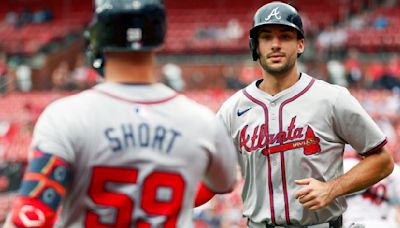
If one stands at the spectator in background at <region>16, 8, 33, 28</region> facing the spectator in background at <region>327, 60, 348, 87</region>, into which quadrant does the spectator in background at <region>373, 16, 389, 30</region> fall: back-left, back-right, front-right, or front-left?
front-left

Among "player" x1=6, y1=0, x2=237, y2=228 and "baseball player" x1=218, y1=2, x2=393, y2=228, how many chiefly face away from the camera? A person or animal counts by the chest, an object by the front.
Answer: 1

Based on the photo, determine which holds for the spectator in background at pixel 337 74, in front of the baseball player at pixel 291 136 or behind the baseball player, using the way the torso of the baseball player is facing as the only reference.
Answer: behind

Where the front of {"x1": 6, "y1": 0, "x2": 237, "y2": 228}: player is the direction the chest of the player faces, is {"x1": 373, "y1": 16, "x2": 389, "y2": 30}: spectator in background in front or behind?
in front

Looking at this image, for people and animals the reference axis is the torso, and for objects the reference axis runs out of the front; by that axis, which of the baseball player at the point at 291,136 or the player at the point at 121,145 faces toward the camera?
the baseball player

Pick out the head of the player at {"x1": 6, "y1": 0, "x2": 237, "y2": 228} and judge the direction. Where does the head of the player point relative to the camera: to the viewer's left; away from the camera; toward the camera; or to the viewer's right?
away from the camera

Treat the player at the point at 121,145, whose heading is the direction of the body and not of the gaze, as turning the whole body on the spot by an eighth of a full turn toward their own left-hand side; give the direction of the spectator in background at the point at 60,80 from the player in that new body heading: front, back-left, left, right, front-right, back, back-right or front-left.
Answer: front-right

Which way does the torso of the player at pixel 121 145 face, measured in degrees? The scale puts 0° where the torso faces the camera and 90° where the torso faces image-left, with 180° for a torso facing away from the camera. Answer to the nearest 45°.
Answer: approximately 180°

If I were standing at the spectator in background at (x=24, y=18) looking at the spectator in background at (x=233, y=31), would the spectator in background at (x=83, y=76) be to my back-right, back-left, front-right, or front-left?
front-right

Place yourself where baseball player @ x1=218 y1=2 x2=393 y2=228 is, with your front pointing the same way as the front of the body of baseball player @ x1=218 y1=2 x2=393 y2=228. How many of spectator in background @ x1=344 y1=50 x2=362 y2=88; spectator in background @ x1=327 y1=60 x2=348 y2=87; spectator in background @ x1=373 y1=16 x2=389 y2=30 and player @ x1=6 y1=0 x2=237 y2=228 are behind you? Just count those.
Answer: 3

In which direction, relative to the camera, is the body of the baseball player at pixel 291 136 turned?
toward the camera

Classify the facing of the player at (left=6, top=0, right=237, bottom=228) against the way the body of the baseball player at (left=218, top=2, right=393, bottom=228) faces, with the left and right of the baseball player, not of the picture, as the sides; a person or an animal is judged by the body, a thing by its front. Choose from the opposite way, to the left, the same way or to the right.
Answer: the opposite way

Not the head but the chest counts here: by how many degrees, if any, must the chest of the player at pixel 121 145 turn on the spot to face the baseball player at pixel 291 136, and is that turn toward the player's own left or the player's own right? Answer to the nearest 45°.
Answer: approximately 45° to the player's own right

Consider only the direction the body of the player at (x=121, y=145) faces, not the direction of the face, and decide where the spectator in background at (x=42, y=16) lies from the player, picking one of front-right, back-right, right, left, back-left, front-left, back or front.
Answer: front

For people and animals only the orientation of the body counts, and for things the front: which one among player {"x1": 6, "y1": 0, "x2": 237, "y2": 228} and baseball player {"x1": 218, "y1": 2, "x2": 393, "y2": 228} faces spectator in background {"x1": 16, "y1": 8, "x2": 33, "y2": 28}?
the player

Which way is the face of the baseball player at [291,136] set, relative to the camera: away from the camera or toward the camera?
toward the camera
